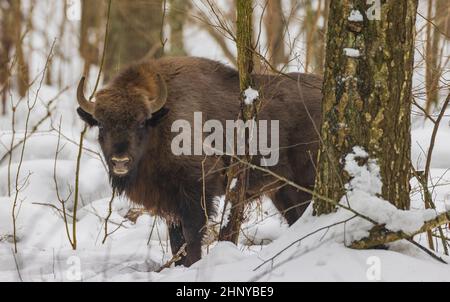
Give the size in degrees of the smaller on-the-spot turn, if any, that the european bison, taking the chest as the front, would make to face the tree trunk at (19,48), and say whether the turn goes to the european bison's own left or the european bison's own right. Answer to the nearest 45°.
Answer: approximately 90° to the european bison's own right

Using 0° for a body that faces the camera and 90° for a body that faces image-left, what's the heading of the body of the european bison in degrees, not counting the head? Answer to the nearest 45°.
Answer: approximately 45°

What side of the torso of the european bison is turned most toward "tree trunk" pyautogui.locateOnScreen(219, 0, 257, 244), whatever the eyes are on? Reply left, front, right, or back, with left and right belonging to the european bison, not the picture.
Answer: left

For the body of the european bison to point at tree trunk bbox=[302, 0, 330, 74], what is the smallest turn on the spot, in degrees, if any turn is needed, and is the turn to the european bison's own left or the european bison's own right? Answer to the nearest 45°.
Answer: approximately 180°

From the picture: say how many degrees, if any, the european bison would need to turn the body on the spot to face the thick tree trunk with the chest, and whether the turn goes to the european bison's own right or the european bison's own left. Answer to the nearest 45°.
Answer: approximately 90° to the european bison's own left
